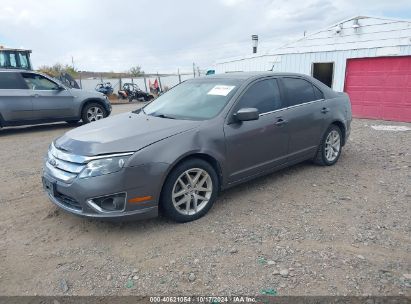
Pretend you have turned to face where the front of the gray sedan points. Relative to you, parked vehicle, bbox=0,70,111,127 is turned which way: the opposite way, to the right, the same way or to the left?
the opposite way

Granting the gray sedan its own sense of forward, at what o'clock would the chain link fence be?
The chain link fence is roughly at 4 o'clock from the gray sedan.

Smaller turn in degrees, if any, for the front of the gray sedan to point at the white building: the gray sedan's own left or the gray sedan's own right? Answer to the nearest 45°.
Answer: approximately 180°

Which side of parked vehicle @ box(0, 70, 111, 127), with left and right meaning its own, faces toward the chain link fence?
left

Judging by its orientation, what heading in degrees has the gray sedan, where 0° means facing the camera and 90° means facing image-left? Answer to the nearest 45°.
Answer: approximately 45°

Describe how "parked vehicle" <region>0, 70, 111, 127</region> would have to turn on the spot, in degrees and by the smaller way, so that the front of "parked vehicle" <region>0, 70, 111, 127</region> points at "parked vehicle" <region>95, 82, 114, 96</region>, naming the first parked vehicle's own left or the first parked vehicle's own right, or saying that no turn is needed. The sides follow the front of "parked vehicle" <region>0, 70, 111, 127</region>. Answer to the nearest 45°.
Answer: approximately 90° to the first parked vehicle's own left

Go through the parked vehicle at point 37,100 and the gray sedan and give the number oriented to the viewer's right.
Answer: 1

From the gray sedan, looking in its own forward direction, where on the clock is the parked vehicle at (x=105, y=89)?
The parked vehicle is roughly at 4 o'clock from the gray sedan.

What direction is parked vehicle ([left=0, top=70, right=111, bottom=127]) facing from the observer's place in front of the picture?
facing to the right of the viewer

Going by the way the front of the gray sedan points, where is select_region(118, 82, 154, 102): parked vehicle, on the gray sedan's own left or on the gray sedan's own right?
on the gray sedan's own right
